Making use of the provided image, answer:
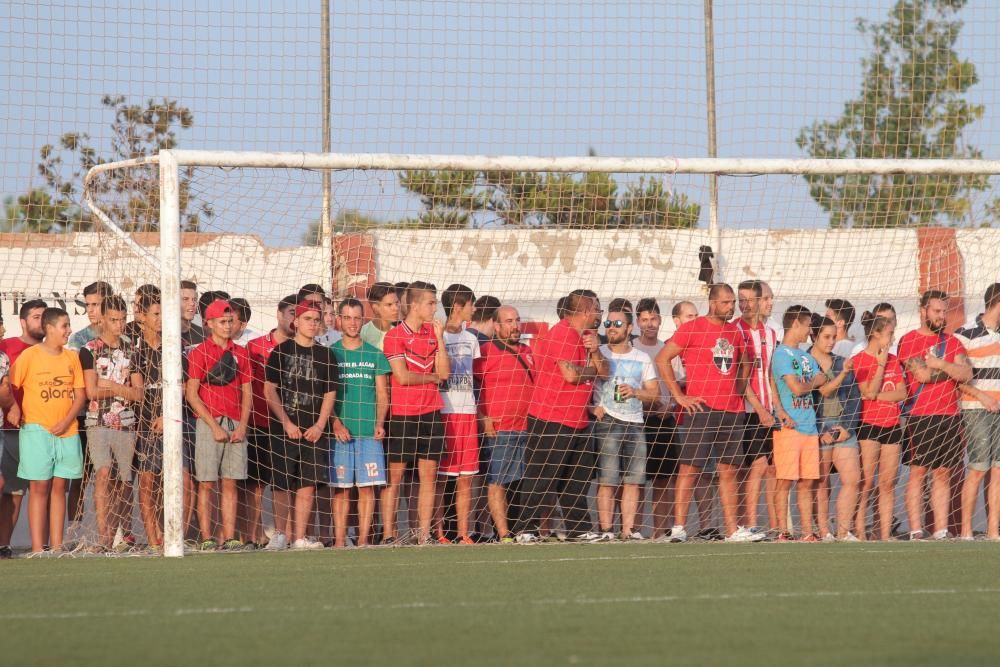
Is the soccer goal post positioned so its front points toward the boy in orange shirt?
no

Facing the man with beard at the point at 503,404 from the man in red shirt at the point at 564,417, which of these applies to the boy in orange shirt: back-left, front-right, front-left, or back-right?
front-left

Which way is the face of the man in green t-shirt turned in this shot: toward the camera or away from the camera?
toward the camera

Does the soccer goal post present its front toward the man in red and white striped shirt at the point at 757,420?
no

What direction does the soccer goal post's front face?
toward the camera

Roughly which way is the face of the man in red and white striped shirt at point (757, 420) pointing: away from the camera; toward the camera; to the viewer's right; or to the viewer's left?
toward the camera
